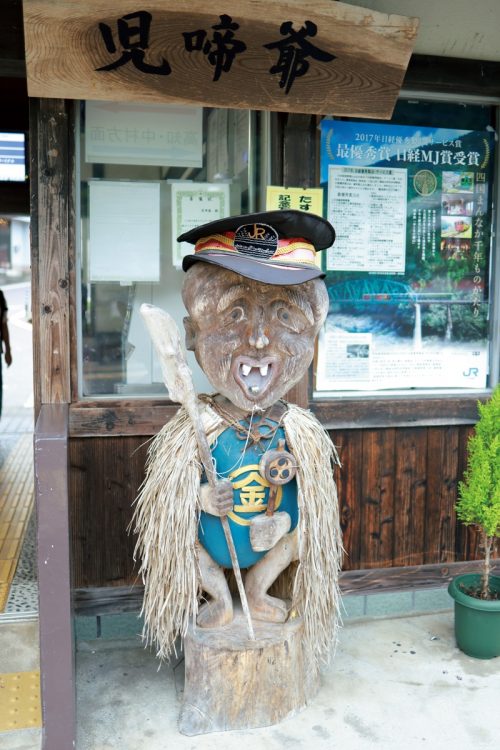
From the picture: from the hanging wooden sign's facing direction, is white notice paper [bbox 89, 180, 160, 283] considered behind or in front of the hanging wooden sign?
behind

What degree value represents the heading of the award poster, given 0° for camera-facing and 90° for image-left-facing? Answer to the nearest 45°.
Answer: approximately 0°

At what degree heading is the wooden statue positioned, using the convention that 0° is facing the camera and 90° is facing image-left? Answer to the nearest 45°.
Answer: approximately 0°

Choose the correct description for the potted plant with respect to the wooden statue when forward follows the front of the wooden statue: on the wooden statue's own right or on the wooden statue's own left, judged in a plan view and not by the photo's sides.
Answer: on the wooden statue's own left
